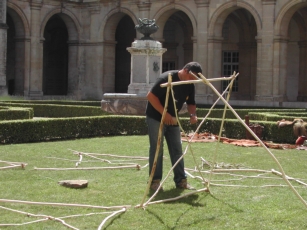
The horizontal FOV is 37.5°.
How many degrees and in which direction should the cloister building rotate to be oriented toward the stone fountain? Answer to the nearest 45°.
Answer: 0° — it already faces it

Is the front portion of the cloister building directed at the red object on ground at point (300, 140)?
yes

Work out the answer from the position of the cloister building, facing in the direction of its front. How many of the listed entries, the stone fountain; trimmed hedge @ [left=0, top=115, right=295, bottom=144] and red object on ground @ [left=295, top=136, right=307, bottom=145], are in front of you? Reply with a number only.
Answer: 3

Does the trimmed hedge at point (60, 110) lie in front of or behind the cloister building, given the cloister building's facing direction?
in front

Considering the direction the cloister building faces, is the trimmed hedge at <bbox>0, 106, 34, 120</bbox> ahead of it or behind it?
ahead

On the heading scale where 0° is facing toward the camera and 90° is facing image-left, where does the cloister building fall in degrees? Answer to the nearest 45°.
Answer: approximately 0°
